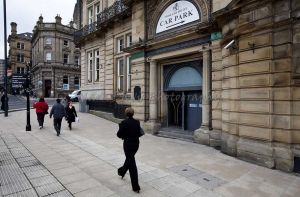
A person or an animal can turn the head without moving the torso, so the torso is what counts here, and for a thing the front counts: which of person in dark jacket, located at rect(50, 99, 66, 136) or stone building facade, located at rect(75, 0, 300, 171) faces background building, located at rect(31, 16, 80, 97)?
the person in dark jacket

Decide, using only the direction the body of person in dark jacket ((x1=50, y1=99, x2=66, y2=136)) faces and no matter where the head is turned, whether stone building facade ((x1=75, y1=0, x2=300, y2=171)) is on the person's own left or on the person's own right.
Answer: on the person's own right

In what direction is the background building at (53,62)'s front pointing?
toward the camera

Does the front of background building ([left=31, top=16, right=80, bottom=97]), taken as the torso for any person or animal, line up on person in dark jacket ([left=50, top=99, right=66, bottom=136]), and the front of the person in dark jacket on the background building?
yes

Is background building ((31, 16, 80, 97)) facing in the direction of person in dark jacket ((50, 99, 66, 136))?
yes

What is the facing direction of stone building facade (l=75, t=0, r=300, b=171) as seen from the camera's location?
facing the viewer and to the left of the viewer

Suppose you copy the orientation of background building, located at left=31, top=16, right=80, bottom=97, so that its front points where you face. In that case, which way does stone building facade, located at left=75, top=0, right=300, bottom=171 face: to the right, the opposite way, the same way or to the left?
to the right

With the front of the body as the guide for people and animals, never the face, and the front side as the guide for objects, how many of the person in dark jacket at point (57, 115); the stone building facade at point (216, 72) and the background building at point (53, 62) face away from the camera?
1

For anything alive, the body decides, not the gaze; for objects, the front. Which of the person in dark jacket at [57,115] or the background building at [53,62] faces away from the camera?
the person in dark jacket

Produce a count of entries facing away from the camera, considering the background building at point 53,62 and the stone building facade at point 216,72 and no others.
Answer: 0

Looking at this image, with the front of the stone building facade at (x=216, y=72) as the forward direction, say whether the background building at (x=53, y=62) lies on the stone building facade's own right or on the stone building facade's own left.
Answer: on the stone building facade's own right

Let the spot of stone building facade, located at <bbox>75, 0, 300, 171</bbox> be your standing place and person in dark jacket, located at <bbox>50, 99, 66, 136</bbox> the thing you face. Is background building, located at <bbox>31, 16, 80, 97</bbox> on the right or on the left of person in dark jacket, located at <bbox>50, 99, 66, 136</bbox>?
right

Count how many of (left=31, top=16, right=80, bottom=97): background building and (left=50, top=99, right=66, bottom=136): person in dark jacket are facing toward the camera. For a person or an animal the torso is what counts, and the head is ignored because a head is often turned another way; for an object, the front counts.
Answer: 1

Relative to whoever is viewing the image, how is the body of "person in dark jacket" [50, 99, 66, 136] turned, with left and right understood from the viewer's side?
facing away from the viewer

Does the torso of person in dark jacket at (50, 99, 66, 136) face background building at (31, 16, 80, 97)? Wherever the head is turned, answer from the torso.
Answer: yes

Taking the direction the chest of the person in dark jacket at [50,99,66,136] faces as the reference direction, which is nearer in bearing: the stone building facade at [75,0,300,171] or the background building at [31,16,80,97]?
the background building

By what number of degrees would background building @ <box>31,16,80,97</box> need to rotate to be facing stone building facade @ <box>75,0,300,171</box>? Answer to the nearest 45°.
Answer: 0° — it already faces it
